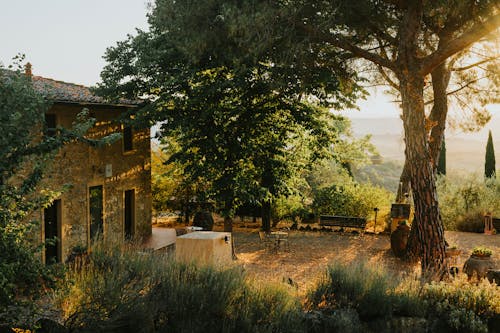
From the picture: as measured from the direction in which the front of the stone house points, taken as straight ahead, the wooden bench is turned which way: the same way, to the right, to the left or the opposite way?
to the right

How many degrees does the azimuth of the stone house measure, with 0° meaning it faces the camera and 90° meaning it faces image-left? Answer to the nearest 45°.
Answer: approximately 315°

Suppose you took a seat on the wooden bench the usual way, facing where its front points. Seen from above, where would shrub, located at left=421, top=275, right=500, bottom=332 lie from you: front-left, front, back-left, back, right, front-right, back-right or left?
front

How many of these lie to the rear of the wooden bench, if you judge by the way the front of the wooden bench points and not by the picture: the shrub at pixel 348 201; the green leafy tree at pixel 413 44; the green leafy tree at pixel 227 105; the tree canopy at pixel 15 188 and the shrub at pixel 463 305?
1

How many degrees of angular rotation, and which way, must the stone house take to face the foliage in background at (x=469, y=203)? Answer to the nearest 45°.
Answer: approximately 45° to its left

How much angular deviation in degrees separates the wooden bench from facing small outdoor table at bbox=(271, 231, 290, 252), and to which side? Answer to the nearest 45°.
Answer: approximately 45° to its right

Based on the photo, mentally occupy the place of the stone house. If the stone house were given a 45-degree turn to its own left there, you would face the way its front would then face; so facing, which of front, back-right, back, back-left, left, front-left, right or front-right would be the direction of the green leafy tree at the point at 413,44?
front-right

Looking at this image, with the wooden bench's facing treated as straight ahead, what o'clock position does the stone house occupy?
The stone house is roughly at 2 o'clock from the wooden bench.

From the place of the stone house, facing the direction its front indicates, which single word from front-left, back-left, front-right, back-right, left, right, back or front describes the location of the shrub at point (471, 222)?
front-left

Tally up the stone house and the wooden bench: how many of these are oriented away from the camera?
0

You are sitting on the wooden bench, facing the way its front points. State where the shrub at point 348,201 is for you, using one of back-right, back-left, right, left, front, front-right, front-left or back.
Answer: back

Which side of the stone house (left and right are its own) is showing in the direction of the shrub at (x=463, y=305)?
front

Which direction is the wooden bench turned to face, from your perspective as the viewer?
facing the viewer

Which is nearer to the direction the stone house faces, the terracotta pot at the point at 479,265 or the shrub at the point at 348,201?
the terracotta pot

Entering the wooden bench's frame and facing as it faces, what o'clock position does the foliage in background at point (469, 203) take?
The foliage in background is roughly at 8 o'clock from the wooden bench.

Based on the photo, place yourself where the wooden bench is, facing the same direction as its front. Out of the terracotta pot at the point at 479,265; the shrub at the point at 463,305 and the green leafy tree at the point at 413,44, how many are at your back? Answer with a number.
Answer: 0
